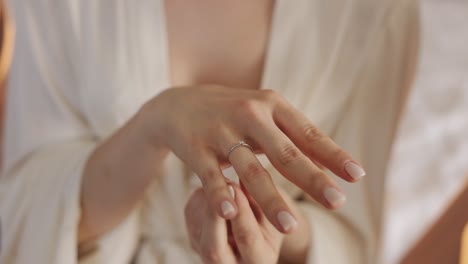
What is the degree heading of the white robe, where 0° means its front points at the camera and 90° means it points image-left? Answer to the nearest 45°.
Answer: approximately 0°
